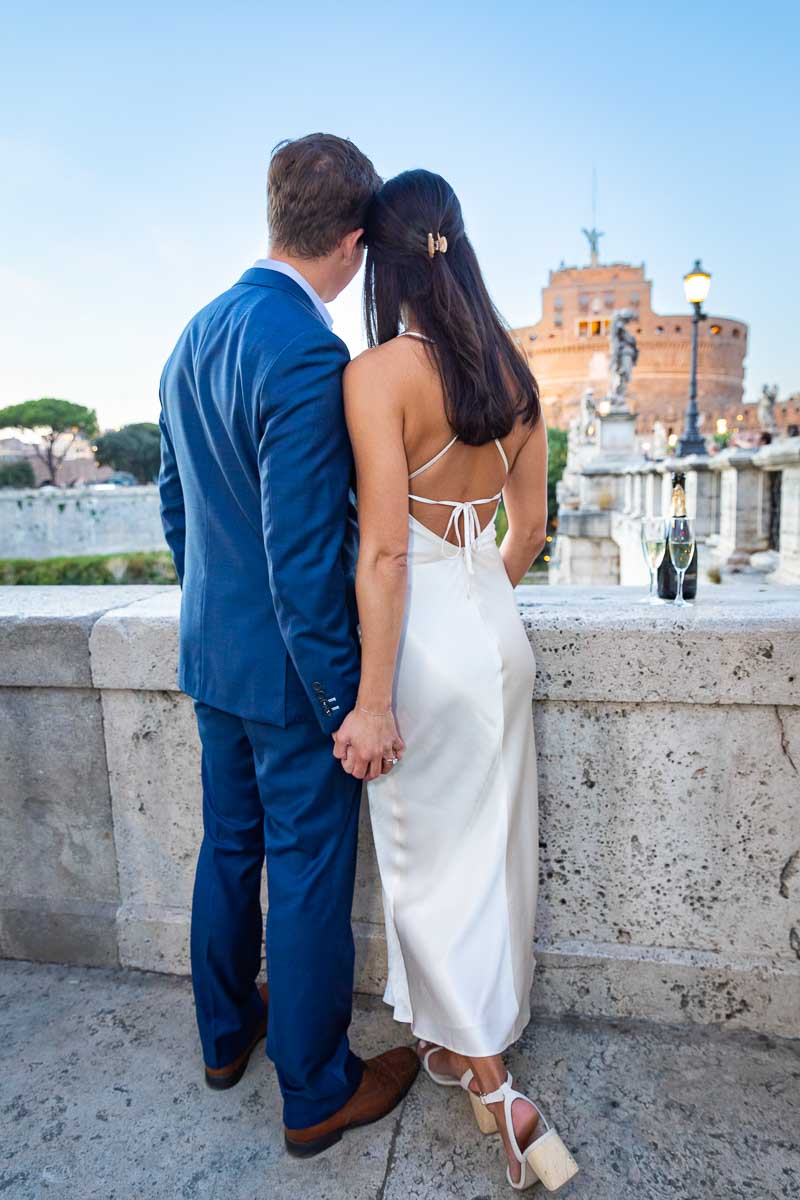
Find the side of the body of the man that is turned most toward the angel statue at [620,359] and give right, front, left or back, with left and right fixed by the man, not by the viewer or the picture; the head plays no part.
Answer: front

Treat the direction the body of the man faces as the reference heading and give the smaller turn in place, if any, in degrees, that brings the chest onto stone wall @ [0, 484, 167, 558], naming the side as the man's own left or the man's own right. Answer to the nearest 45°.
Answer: approximately 45° to the man's own left

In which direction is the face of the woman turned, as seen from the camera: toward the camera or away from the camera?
away from the camera

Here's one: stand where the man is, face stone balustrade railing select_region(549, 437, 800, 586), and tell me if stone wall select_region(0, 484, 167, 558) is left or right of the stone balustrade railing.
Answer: left

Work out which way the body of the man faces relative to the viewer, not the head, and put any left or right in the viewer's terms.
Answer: facing away from the viewer and to the right of the viewer

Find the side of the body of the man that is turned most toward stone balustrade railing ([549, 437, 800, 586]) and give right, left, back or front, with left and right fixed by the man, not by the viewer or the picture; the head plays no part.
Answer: front

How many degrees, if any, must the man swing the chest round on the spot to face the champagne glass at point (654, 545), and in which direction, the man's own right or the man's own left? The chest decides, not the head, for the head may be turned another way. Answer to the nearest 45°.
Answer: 0° — they already face it

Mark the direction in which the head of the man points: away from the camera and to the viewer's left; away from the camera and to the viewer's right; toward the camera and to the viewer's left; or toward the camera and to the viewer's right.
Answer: away from the camera and to the viewer's right

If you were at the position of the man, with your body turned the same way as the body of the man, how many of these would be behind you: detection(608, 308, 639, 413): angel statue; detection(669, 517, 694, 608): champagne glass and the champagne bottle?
0
